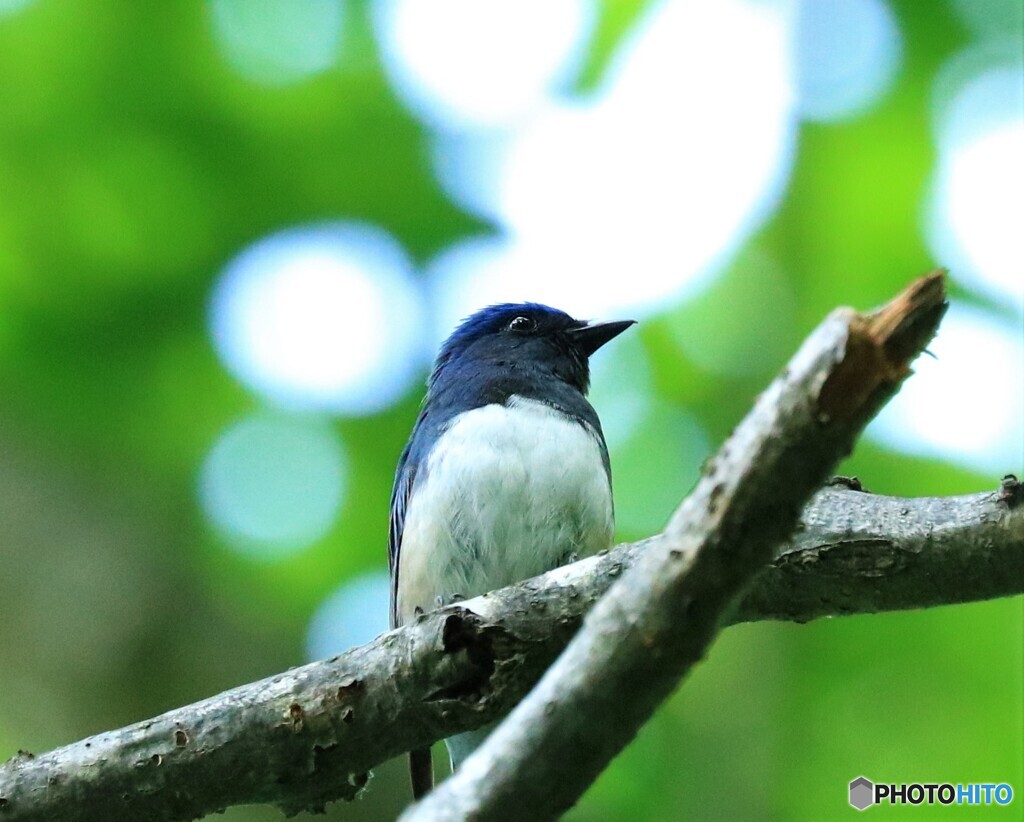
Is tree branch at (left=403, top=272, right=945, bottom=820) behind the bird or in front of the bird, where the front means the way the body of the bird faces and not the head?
in front

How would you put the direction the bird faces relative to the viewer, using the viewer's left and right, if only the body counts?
facing the viewer and to the right of the viewer
